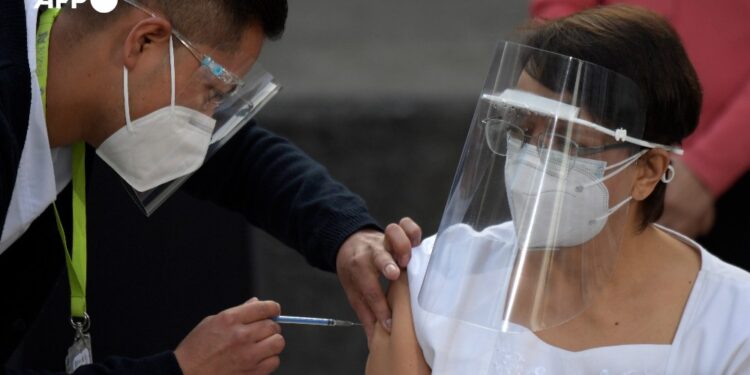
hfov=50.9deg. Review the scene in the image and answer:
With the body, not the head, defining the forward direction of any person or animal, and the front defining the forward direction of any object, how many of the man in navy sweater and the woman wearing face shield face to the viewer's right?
1

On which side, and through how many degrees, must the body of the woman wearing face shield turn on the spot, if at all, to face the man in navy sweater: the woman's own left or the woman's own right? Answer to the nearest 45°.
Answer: approximately 45° to the woman's own right

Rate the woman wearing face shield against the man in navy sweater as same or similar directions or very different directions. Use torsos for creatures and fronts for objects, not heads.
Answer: very different directions

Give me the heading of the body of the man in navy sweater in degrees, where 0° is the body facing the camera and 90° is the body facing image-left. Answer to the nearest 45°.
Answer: approximately 270°

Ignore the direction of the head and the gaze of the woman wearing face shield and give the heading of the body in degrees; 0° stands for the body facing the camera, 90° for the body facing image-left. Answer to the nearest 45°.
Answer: approximately 45°

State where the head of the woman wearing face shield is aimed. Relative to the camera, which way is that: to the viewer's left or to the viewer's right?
to the viewer's left

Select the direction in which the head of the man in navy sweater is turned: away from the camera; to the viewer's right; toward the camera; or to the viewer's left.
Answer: to the viewer's right
